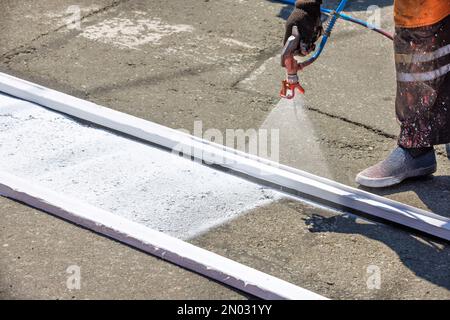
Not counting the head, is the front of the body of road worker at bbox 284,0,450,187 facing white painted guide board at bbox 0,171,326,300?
yes

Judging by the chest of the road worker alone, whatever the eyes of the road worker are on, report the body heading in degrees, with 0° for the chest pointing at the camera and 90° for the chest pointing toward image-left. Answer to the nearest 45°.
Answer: approximately 45°

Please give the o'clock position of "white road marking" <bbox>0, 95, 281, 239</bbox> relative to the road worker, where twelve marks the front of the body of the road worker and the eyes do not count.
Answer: The white road marking is roughly at 1 o'clock from the road worker.
